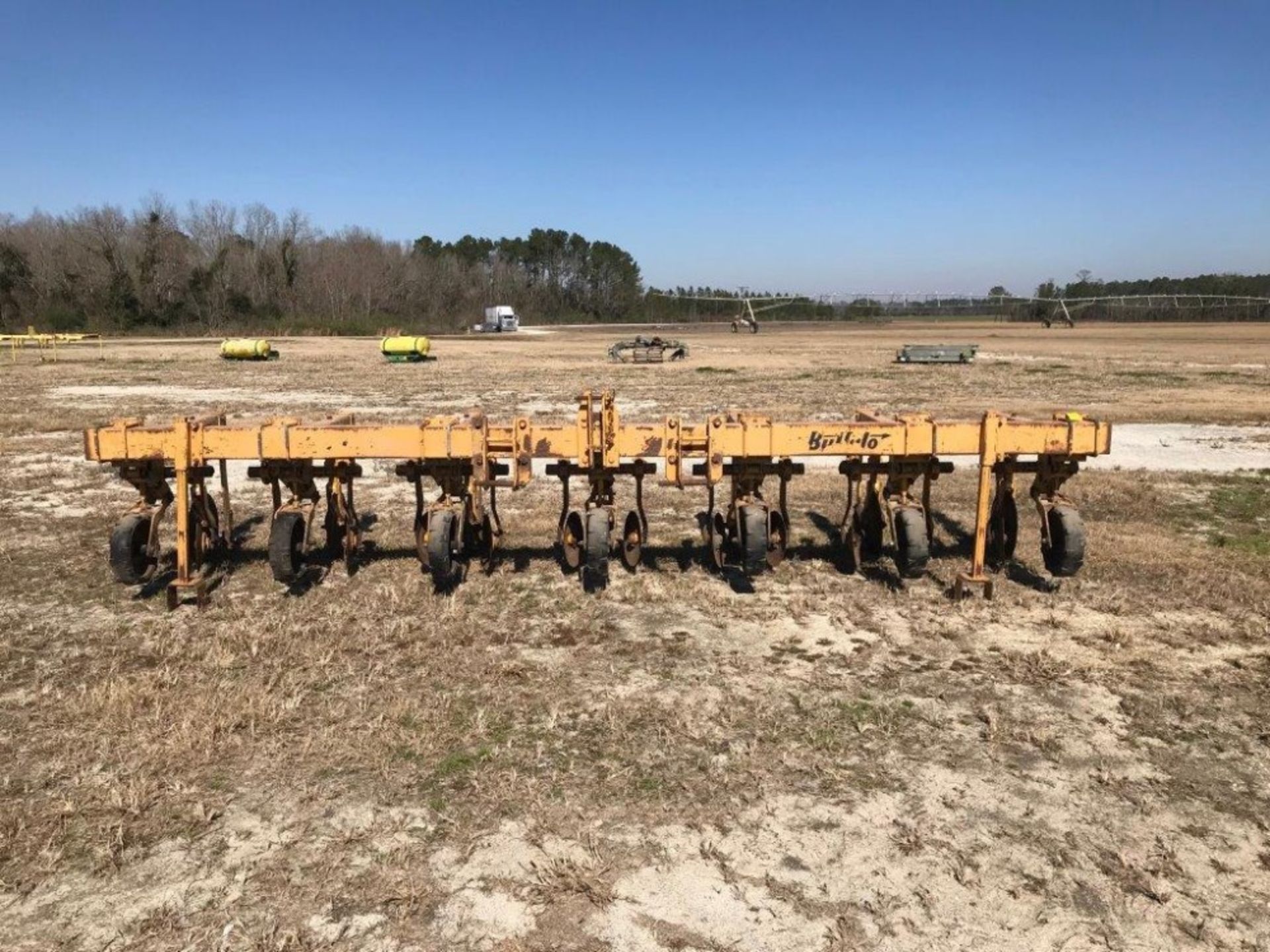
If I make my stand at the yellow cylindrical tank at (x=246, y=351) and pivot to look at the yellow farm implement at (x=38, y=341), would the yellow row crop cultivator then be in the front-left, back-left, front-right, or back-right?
back-left

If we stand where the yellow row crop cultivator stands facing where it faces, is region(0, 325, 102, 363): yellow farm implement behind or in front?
behind

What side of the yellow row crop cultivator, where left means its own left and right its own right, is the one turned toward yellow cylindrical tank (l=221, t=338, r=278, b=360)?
back

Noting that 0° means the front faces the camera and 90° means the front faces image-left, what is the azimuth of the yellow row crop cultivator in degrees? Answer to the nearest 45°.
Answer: approximately 0°

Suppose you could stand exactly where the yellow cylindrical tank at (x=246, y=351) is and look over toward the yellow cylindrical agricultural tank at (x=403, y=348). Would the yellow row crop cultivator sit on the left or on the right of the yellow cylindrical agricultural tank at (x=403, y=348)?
right

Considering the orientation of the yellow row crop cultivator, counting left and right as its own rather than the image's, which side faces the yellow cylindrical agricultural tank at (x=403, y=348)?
back

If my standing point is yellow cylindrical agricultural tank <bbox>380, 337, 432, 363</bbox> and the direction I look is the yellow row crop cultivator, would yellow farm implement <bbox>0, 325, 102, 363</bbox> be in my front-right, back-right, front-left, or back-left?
back-right
